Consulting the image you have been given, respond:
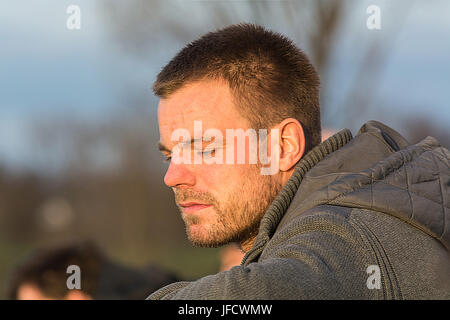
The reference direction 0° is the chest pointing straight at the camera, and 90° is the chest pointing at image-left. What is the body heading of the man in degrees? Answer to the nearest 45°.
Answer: approximately 90°

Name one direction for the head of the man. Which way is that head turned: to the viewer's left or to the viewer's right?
to the viewer's left
